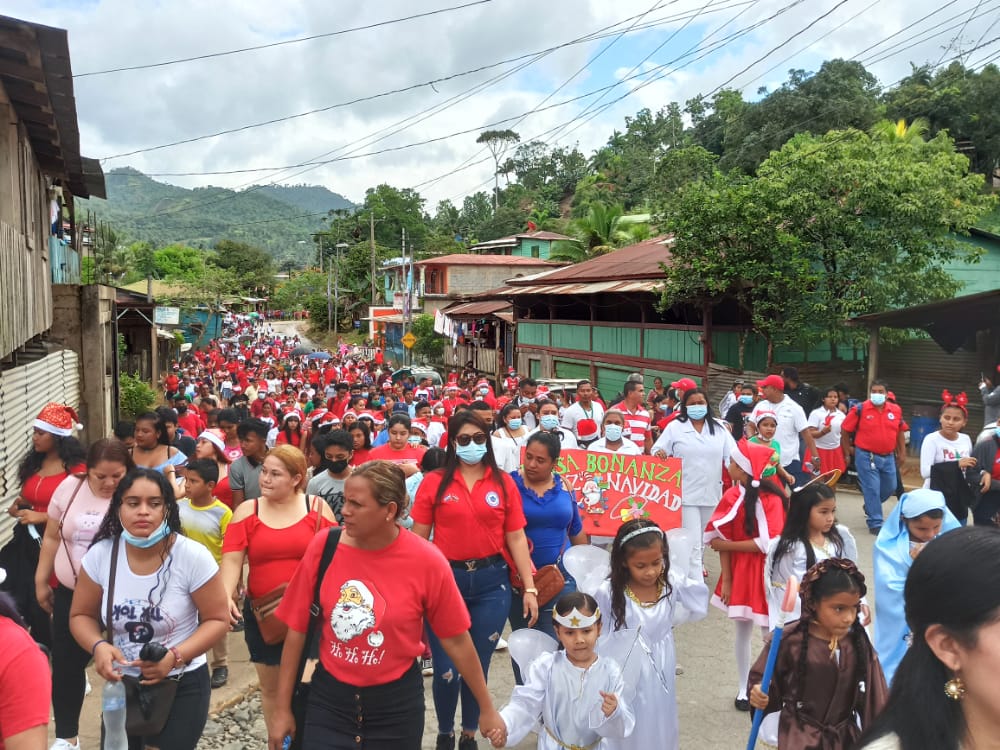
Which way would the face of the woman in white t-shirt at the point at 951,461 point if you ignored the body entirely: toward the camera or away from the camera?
toward the camera

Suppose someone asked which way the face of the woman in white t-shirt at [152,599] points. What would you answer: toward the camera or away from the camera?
toward the camera

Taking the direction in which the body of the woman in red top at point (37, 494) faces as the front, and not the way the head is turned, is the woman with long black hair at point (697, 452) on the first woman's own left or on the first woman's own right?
on the first woman's own left

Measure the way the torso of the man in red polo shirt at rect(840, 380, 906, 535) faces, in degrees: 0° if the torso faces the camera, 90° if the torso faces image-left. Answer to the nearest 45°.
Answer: approximately 0°

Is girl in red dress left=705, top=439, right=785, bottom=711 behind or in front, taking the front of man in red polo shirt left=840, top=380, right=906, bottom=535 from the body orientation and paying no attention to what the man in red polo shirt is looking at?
in front

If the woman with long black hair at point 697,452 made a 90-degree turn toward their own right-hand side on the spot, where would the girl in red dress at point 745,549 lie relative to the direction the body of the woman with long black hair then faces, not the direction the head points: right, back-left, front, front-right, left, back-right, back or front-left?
left

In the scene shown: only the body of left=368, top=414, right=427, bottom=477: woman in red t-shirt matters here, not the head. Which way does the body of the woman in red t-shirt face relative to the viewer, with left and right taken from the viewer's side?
facing the viewer

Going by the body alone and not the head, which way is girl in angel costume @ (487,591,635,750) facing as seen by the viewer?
toward the camera

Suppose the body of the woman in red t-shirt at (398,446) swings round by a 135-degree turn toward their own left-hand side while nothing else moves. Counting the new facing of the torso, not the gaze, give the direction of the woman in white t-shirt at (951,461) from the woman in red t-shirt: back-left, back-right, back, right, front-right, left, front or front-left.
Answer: front-right

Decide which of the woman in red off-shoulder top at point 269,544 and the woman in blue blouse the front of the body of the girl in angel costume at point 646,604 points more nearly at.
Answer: the woman in red off-shoulder top

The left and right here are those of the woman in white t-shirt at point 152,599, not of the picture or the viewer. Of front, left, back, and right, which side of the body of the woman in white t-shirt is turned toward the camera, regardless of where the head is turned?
front

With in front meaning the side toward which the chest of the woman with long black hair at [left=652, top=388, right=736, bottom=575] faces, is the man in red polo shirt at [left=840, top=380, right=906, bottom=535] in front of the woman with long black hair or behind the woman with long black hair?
behind
